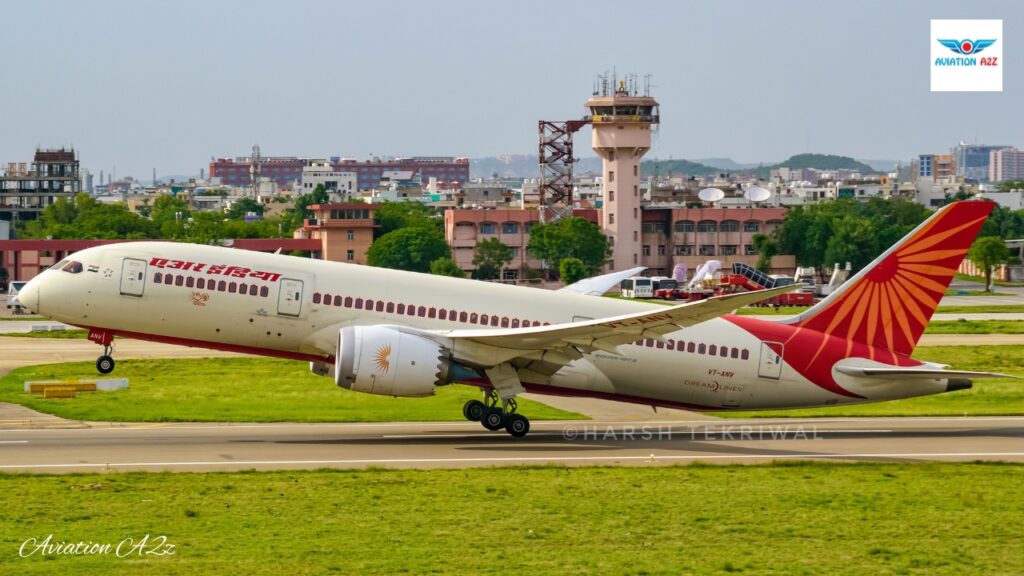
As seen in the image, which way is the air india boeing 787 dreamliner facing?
to the viewer's left
